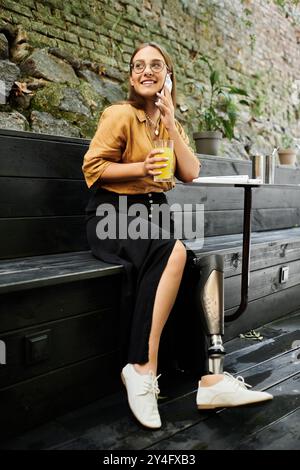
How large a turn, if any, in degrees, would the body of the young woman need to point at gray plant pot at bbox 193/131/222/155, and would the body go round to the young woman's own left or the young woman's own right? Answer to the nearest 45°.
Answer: approximately 135° to the young woman's own left

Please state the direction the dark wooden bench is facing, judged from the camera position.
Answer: facing the viewer and to the right of the viewer

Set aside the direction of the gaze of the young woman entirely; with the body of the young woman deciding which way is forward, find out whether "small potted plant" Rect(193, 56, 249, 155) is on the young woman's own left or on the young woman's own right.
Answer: on the young woman's own left
